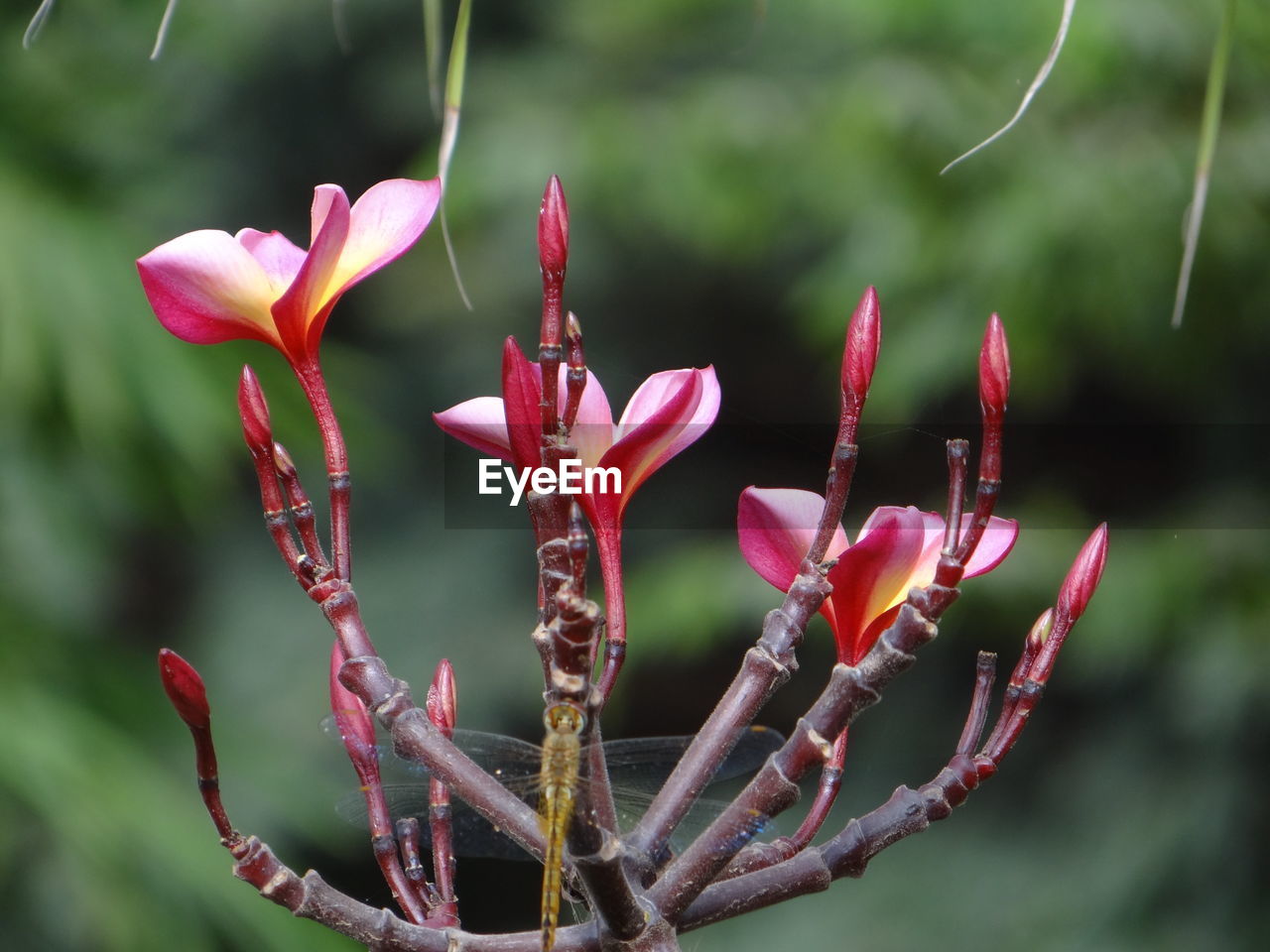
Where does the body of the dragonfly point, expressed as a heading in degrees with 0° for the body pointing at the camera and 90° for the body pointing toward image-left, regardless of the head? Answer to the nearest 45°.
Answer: approximately 180°
